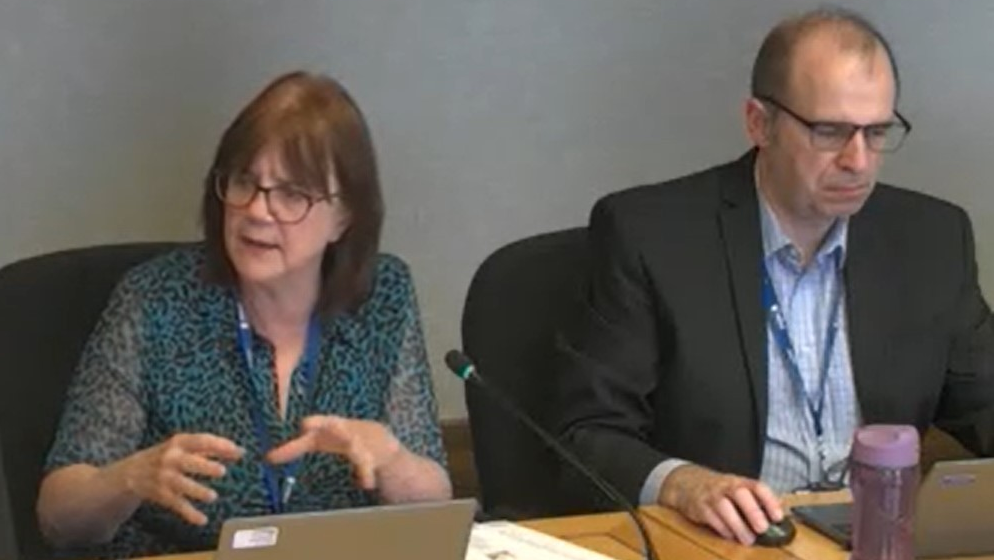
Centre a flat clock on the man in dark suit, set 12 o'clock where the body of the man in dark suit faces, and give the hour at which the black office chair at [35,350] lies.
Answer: The black office chair is roughly at 4 o'clock from the man in dark suit.

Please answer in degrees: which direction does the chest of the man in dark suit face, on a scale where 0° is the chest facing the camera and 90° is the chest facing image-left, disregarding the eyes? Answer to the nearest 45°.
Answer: approximately 315°

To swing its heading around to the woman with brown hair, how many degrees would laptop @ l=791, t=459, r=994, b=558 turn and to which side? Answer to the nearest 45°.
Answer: approximately 45° to its left

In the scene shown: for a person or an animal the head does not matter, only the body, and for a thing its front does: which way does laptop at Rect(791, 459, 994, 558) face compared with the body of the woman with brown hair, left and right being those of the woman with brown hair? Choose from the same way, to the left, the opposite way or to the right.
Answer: the opposite way

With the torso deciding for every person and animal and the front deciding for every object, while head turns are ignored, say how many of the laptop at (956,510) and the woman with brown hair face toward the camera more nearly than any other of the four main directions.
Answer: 1

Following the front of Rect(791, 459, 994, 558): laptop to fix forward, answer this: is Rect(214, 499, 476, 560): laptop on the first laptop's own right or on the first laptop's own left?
on the first laptop's own left

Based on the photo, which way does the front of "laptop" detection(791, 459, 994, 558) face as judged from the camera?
facing away from the viewer and to the left of the viewer

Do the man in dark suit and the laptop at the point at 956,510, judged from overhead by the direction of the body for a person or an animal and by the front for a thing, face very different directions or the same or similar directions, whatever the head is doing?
very different directions

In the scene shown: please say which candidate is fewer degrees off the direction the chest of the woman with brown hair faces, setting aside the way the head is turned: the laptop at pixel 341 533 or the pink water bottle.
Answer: the laptop

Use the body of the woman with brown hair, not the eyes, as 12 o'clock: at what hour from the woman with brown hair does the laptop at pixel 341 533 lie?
The laptop is roughly at 12 o'clock from the woman with brown hair.

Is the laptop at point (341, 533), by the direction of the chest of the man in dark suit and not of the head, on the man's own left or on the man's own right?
on the man's own right

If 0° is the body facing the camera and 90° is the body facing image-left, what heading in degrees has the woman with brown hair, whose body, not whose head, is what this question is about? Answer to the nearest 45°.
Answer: approximately 0°
